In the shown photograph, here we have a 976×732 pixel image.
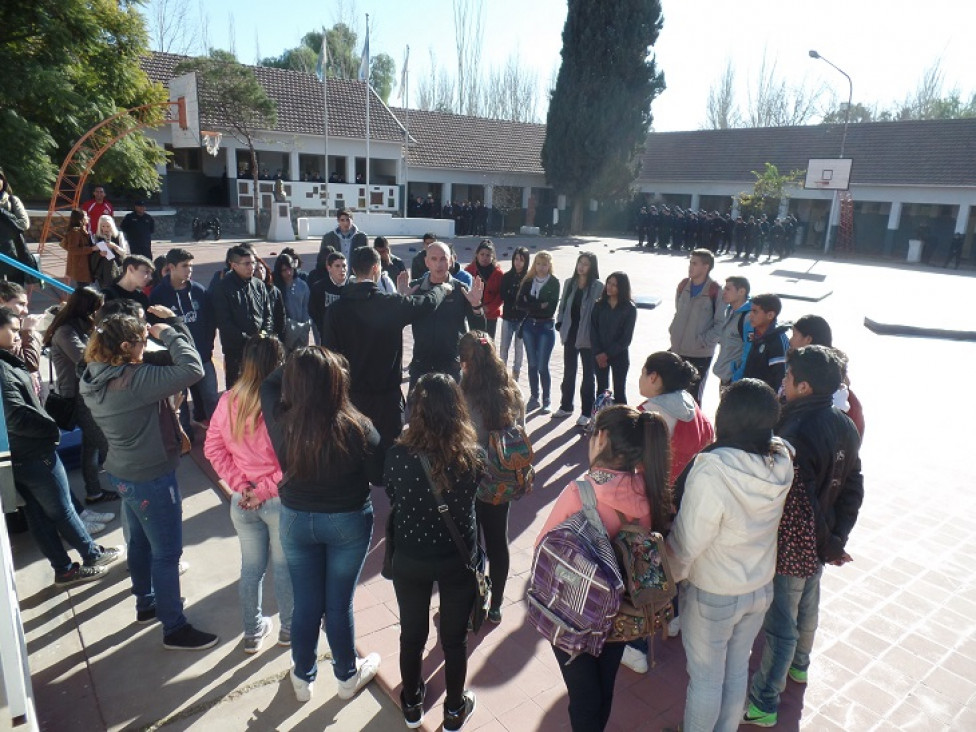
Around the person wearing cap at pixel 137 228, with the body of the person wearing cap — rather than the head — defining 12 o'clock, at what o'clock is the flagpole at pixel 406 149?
The flagpole is roughly at 7 o'clock from the person wearing cap.

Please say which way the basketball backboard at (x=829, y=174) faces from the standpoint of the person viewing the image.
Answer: facing the viewer and to the left of the viewer

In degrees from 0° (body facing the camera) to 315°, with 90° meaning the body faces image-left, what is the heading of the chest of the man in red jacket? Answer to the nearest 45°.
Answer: approximately 0°

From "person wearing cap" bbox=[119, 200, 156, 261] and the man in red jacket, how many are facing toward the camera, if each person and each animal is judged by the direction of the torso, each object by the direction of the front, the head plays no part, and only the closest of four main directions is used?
2

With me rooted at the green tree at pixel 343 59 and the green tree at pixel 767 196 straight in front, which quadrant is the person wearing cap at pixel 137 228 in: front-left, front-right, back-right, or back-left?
front-right

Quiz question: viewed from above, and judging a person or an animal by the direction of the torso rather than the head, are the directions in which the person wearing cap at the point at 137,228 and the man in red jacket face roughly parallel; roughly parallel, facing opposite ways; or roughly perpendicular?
roughly parallel

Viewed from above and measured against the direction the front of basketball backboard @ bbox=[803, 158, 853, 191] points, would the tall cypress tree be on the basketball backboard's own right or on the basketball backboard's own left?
on the basketball backboard's own right

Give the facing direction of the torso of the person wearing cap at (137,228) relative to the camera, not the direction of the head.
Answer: toward the camera

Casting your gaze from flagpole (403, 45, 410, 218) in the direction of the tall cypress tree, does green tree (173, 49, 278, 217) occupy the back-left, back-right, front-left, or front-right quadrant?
back-right

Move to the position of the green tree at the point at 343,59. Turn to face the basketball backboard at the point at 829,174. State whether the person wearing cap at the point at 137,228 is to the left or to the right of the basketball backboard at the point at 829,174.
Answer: right

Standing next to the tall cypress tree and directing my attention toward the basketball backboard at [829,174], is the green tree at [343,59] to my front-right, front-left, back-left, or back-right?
back-left

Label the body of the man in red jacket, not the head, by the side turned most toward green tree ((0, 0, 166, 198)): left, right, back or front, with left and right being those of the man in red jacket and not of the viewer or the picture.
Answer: back
